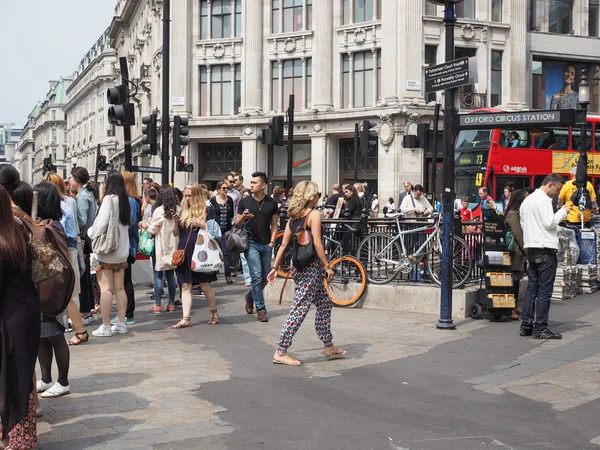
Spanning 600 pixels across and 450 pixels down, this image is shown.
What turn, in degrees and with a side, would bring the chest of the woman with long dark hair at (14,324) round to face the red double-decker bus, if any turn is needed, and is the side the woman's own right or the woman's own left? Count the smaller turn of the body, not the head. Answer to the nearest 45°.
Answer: approximately 90° to the woman's own right

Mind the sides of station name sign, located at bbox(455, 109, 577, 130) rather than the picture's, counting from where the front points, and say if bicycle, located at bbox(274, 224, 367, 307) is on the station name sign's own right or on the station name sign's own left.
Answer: on the station name sign's own right

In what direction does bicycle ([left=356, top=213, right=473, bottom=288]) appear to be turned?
to the viewer's right

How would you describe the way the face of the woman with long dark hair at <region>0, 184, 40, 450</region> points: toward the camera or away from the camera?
away from the camera

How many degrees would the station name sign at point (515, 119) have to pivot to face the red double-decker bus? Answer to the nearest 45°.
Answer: approximately 180°

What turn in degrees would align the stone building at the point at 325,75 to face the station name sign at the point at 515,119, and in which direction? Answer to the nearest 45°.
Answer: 0° — it already faces it

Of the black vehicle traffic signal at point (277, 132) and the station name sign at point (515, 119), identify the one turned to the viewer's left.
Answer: the black vehicle traffic signal

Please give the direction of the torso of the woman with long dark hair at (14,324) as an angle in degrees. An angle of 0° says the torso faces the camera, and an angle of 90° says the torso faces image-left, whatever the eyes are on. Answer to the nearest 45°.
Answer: approximately 135°

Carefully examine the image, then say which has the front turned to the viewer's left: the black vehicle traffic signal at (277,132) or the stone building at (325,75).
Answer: the black vehicle traffic signal

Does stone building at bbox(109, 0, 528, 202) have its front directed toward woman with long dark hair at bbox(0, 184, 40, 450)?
yes

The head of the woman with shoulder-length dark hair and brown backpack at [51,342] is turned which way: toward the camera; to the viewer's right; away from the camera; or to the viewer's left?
away from the camera
